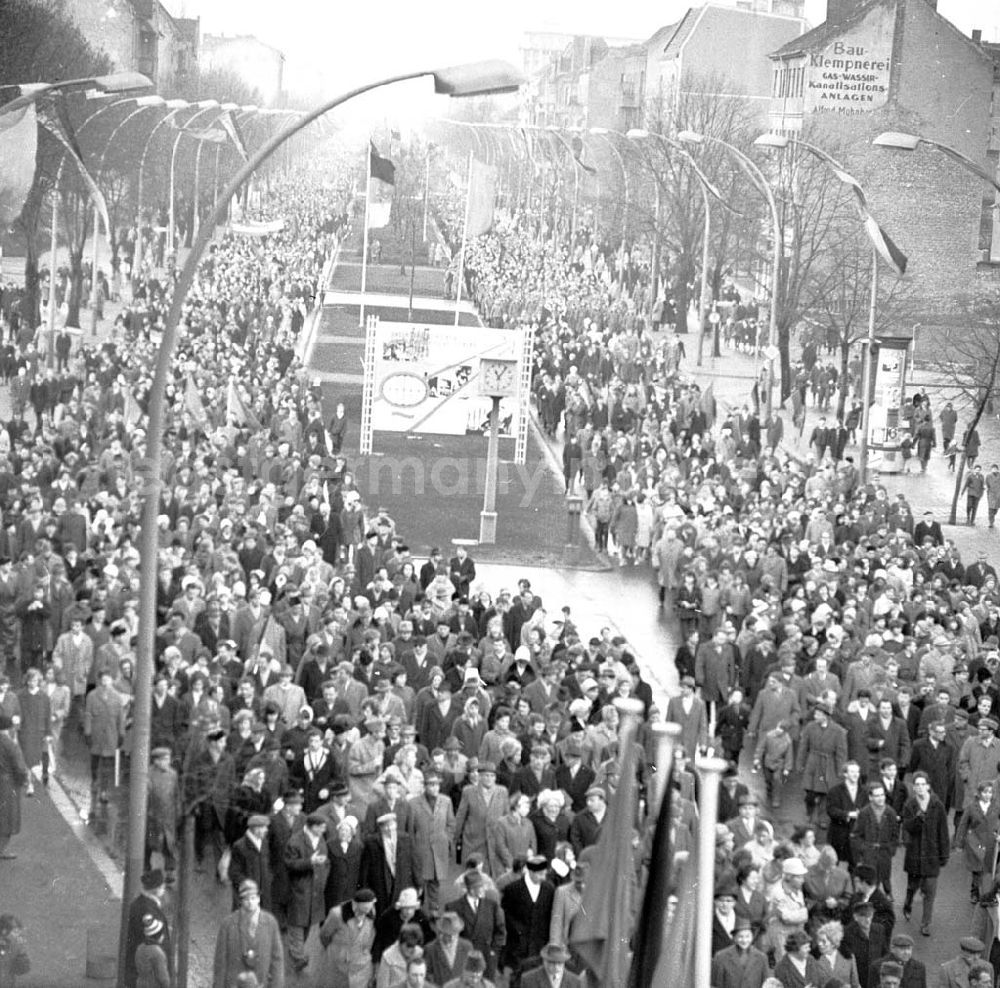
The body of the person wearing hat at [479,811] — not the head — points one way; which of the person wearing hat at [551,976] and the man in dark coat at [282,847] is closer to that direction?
the person wearing hat

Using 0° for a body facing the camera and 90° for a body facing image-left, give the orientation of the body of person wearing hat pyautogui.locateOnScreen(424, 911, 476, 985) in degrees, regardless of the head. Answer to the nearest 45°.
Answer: approximately 0°

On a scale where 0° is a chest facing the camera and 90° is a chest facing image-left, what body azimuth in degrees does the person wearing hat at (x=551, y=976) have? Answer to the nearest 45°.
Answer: approximately 0°
